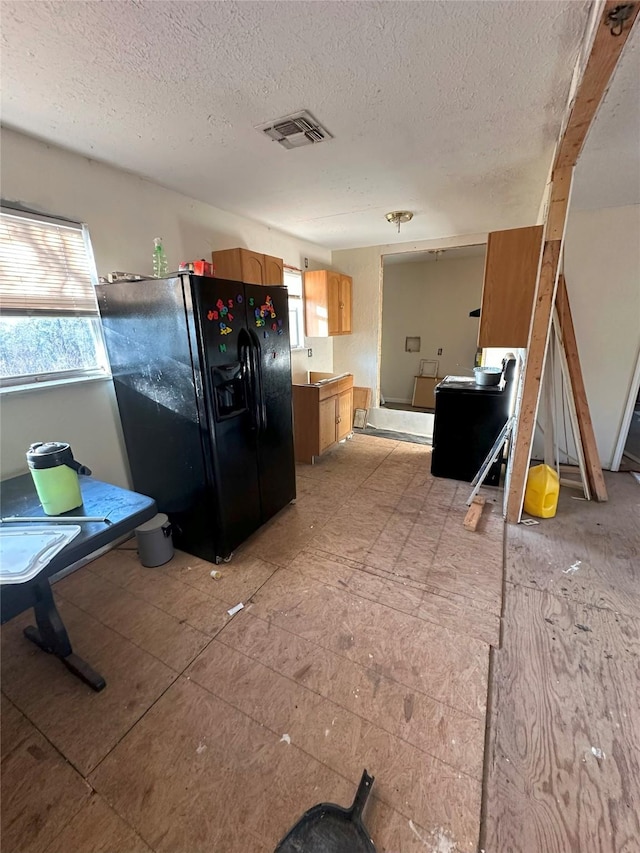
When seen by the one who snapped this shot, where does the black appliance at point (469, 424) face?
facing to the left of the viewer

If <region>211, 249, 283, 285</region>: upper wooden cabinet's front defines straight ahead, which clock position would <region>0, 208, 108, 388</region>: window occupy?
The window is roughly at 3 o'clock from the upper wooden cabinet.

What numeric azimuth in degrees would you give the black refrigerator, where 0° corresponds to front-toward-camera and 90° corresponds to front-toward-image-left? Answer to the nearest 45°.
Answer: approximately 315°

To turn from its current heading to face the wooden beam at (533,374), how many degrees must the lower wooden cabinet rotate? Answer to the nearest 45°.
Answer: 0° — it already faces it

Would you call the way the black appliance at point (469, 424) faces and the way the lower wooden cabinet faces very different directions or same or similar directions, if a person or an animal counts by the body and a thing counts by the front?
very different directions

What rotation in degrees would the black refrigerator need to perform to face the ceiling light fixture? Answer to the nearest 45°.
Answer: approximately 90° to its left
